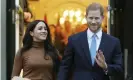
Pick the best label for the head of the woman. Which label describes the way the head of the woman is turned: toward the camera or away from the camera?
toward the camera

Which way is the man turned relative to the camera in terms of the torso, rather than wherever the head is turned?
toward the camera

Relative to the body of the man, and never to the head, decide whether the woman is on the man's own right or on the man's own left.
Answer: on the man's own right
